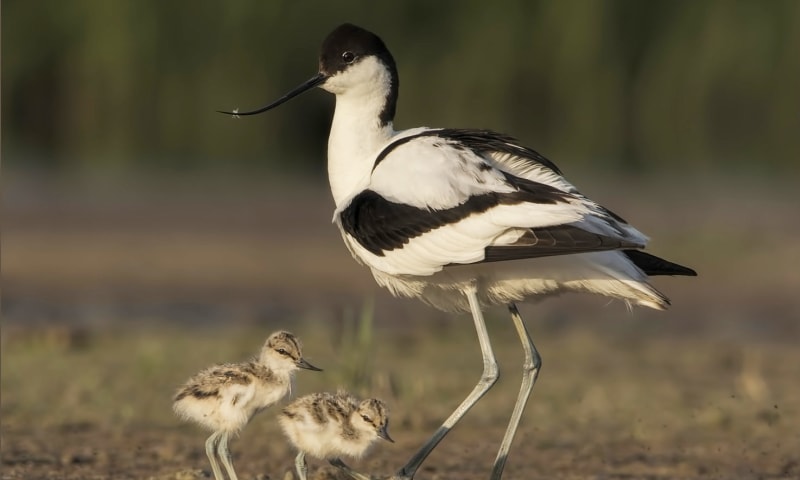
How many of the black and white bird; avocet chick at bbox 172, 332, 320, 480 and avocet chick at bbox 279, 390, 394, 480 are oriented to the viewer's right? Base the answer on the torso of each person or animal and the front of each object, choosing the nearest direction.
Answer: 2

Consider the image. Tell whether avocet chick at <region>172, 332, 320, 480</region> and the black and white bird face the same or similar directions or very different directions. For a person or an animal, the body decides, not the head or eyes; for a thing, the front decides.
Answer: very different directions

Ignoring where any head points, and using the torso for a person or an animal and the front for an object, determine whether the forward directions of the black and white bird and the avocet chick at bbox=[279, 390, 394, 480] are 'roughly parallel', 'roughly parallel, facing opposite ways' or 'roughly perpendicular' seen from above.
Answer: roughly parallel, facing opposite ways

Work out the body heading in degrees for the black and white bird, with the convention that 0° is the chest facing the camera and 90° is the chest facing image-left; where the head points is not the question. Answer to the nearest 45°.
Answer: approximately 90°

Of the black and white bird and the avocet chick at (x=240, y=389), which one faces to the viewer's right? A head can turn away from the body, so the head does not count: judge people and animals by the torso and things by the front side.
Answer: the avocet chick

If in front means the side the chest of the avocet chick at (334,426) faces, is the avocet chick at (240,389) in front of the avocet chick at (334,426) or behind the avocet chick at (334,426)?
behind

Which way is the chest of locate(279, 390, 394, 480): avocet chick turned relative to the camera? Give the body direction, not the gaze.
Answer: to the viewer's right

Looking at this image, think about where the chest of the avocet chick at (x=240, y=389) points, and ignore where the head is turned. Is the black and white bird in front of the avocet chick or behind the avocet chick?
in front

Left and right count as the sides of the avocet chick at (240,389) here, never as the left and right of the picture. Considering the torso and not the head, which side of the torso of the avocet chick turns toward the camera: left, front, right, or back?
right

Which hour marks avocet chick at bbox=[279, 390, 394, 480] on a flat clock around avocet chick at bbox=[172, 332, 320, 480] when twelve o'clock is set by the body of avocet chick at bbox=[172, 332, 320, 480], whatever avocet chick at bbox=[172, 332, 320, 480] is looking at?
avocet chick at bbox=[279, 390, 394, 480] is roughly at 1 o'clock from avocet chick at bbox=[172, 332, 320, 480].

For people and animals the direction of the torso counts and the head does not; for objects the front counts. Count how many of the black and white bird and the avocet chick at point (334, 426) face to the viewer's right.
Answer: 1

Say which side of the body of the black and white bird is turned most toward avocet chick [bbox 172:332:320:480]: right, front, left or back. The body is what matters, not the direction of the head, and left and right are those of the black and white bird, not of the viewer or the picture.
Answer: front

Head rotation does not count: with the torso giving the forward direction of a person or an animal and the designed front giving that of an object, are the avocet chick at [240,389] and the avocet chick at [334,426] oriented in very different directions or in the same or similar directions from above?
same or similar directions

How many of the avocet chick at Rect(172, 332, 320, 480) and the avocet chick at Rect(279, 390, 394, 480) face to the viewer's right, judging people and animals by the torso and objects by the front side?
2
